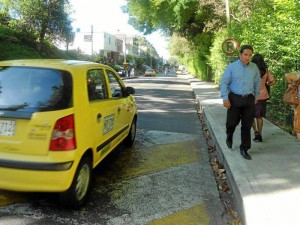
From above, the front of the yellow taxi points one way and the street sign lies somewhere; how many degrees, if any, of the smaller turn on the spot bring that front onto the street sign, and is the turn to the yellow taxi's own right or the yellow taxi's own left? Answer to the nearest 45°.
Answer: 0° — it already faces it

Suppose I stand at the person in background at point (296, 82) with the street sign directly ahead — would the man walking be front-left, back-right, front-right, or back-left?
back-left

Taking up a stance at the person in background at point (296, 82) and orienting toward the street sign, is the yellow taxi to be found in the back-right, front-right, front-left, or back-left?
back-left

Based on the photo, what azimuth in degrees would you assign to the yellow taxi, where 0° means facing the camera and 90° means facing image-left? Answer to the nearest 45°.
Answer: approximately 225°
